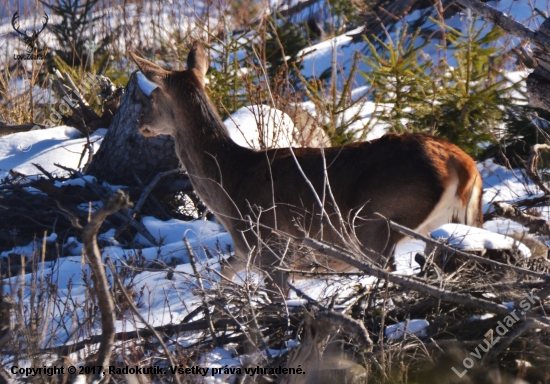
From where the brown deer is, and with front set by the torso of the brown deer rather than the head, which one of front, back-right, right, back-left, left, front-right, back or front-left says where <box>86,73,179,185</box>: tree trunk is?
front-right

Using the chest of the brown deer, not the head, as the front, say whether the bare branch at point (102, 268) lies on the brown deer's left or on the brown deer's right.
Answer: on the brown deer's left

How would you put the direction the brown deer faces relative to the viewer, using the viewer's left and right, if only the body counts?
facing to the left of the viewer
